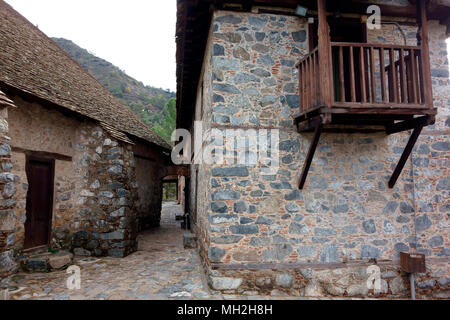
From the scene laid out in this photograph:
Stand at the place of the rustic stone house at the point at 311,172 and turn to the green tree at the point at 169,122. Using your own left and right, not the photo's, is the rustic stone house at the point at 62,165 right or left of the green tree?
left

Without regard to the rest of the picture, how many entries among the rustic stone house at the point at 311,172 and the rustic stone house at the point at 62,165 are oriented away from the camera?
0

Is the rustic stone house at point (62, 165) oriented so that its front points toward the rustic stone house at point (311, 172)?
yes

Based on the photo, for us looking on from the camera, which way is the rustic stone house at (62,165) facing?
facing the viewer and to the right of the viewer

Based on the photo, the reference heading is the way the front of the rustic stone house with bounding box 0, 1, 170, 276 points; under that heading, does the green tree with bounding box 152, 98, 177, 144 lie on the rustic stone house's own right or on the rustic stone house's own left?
on the rustic stone house's own left

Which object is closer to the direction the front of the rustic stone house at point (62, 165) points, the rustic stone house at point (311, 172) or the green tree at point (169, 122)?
the rustic stone house
